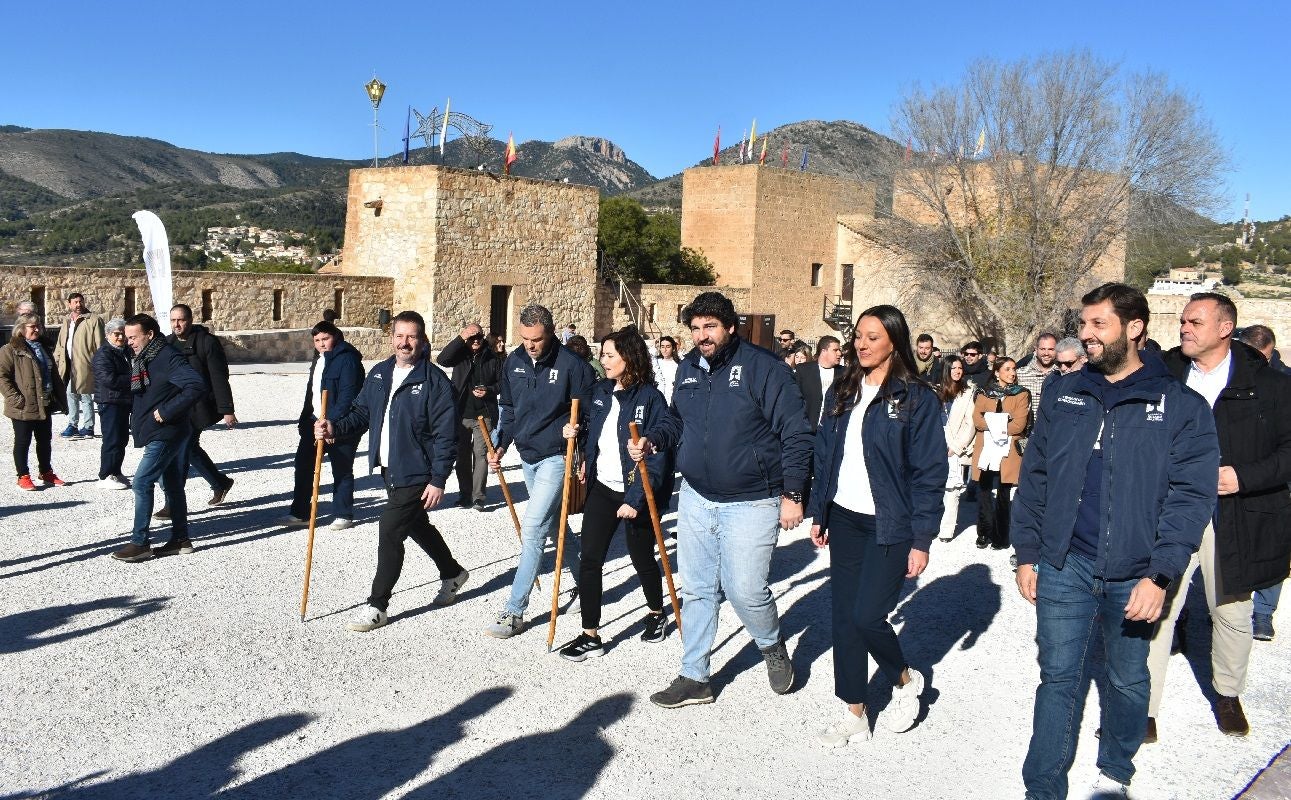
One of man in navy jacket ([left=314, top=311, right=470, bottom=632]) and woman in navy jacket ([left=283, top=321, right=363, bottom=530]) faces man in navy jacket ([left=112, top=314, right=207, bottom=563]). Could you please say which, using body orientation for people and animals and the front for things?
the woman in navy jacket

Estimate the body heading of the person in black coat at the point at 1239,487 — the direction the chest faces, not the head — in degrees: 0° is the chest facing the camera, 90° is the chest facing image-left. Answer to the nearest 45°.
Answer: approximately 45°

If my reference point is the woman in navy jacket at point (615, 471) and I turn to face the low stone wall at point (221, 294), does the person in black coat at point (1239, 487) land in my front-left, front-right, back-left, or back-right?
back-right

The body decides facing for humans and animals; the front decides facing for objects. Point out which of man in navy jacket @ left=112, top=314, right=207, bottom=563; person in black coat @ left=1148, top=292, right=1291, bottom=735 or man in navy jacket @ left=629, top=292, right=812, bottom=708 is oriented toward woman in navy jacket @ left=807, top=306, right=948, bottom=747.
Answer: the person in black coat

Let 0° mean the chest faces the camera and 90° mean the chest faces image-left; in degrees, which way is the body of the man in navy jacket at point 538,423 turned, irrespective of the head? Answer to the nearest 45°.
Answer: approximately 45°

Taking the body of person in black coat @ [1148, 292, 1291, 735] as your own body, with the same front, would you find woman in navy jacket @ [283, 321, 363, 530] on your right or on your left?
on your right

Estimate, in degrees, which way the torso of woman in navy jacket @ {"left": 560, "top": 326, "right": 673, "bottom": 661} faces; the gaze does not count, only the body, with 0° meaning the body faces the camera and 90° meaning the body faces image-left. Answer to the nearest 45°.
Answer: approximately 45°

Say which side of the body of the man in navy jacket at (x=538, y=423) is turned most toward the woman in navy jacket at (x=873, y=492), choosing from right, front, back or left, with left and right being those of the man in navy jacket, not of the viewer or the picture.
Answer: left

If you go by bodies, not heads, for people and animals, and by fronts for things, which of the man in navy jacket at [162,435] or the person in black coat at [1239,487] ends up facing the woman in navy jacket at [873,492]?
the person in black coat

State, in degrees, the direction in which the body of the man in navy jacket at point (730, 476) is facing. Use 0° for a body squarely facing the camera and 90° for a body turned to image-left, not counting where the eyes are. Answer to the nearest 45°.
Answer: approximately 45°

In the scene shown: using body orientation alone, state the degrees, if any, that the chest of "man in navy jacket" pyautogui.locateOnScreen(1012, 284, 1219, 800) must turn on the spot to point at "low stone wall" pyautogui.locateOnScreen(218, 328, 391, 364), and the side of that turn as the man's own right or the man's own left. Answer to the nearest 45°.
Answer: approximately 90° to the man's own right

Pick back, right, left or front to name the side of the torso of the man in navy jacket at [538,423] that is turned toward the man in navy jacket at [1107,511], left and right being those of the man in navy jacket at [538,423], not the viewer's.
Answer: left
